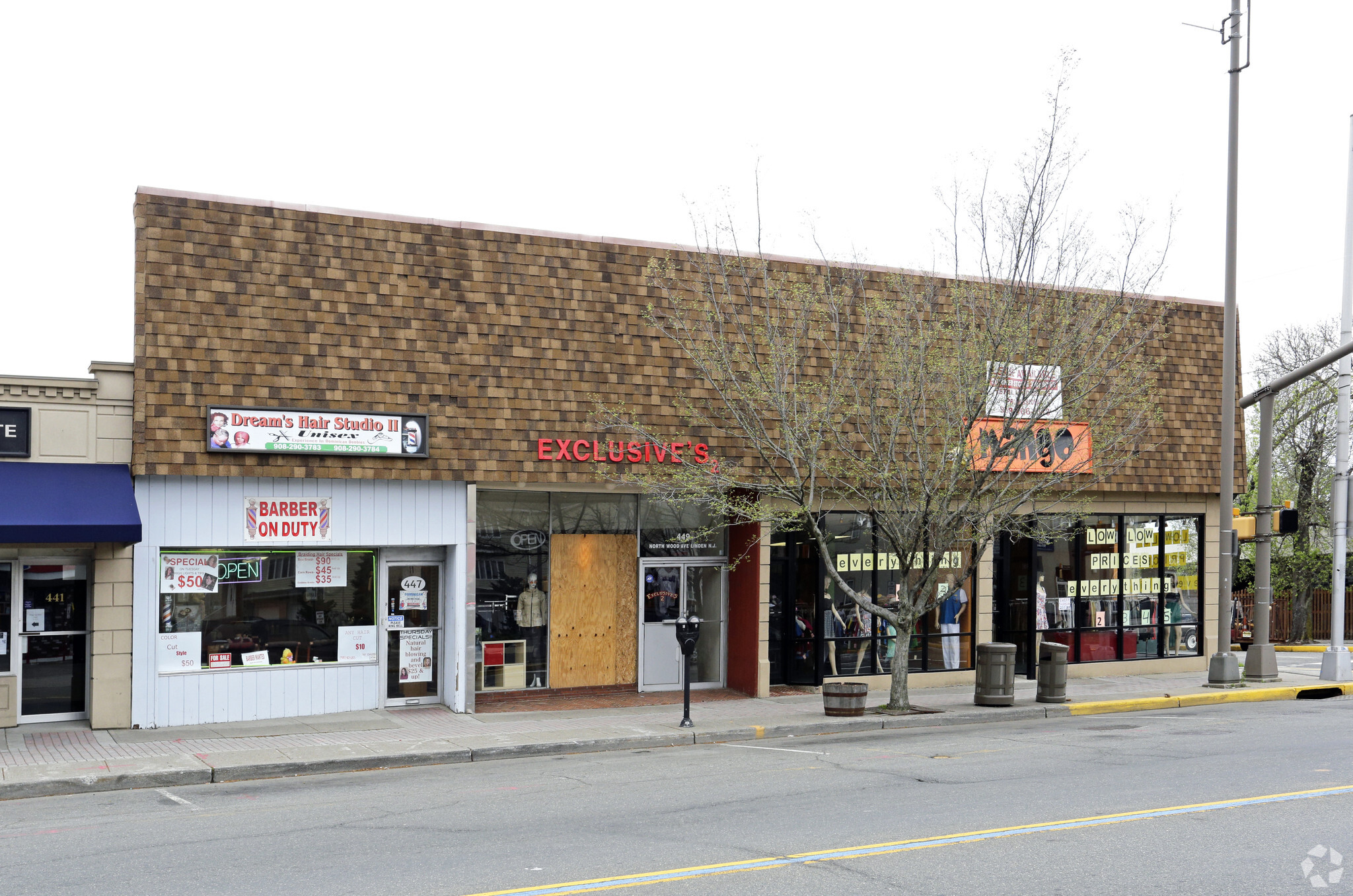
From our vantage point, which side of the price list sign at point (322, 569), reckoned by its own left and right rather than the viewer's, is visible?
front

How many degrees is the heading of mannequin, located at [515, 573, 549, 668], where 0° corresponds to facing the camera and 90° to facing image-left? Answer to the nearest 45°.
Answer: approximately 0°

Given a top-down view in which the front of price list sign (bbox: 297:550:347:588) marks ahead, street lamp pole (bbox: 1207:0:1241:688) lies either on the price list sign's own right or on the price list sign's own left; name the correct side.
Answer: on the price list sign's own left

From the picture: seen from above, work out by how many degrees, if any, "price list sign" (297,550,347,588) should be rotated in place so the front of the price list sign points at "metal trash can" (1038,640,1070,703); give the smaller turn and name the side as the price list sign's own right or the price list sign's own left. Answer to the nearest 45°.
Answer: approximately 90° to the price list sign's own left
